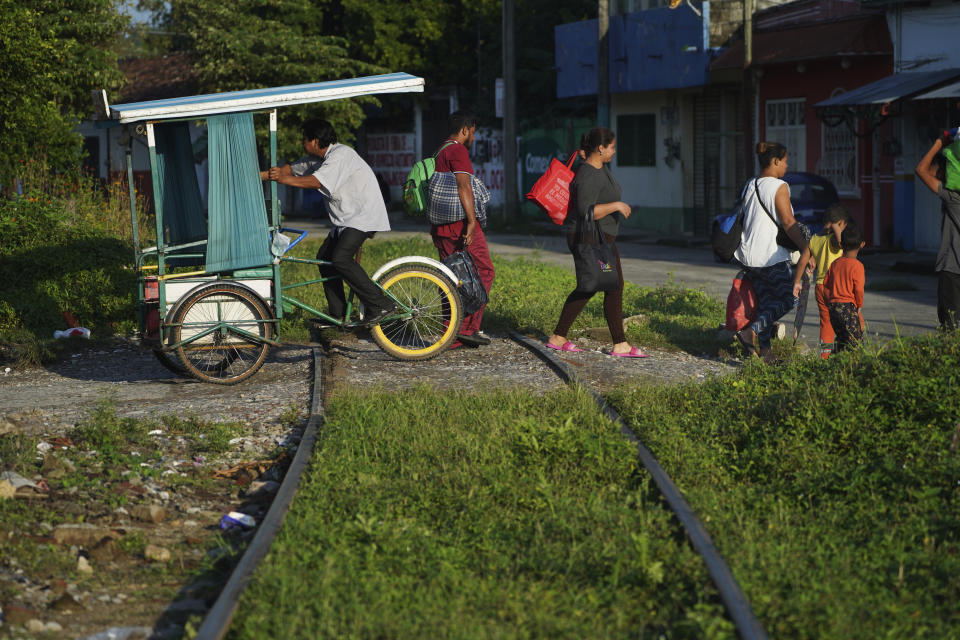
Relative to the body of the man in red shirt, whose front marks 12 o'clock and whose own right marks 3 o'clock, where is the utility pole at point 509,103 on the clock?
The utility pole is roughly at 9 o'clock from the man in red shirt.

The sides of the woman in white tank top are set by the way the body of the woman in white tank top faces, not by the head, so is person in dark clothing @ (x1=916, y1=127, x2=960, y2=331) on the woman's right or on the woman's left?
on the woman's right

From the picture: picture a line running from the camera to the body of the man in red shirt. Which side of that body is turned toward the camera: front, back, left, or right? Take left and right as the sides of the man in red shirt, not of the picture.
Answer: right

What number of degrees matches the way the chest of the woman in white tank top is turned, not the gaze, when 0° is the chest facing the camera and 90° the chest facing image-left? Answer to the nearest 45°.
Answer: approximately 225°

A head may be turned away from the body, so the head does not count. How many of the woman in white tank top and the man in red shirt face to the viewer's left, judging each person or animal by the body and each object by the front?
0

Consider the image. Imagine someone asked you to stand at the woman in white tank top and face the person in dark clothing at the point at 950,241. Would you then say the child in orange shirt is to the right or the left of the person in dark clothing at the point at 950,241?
right

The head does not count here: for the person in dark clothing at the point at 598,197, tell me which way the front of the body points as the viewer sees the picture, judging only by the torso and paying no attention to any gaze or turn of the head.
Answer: to the viewer's right

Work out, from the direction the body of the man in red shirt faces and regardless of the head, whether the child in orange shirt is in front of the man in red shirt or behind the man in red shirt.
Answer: in front

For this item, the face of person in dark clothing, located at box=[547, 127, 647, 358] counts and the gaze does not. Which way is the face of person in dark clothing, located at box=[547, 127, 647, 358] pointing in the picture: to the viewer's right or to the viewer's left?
to the viewer's right

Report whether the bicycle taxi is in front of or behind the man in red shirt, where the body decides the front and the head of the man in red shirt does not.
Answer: behind

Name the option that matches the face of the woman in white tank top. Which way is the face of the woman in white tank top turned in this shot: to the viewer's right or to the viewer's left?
to the viewer's right
